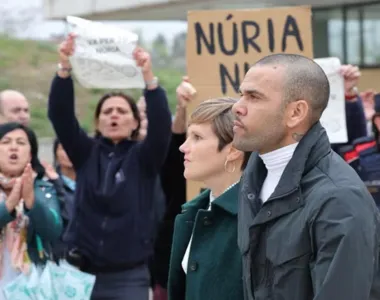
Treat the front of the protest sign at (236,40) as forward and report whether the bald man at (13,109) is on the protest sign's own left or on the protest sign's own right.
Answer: on the protest sign's own right

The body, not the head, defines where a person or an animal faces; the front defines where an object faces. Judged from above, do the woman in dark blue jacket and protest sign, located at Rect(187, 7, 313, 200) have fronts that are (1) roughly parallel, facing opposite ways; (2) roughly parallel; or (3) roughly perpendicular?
roughly parallel

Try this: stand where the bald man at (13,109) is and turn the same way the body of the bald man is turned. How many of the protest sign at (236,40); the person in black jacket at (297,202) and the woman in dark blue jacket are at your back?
0

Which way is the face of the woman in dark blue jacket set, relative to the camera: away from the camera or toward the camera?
toward the camera

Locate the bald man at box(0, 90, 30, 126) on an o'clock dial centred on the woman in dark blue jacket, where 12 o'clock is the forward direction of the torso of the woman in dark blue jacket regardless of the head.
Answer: The bald man is roughly at 5 o'clock from the woman in dark blue jacket.

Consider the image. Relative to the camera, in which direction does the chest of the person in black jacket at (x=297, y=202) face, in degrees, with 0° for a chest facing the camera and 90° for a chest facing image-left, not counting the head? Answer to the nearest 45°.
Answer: approximately 45°

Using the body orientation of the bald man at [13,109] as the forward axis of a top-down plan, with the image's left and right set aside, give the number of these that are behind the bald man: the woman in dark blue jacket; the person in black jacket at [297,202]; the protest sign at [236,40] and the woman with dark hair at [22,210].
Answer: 0

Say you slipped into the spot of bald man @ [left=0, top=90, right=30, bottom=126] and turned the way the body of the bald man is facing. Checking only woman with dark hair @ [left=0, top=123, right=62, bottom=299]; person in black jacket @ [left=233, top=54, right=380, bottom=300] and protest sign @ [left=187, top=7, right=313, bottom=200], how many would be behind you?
0

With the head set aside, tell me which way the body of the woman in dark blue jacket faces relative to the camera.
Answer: toward the camera

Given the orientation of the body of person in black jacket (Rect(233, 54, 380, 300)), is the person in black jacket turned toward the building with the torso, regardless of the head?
no

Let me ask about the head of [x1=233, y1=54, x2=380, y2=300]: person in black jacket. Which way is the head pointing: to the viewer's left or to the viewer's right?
to the viewer's left

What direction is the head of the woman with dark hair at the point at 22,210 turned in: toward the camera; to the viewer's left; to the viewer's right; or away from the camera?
toward the camera

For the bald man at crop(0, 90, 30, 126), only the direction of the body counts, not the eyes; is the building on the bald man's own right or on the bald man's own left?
on the bald man's own left

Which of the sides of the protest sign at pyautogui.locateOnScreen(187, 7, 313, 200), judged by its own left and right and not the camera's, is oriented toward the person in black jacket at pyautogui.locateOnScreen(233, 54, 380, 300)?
front

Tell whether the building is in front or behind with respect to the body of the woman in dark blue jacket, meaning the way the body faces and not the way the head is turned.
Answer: behind

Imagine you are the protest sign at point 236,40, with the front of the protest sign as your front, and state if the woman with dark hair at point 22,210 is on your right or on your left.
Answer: on your right

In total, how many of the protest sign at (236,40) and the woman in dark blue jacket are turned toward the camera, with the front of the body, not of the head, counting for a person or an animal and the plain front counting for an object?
2
